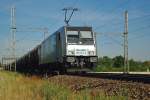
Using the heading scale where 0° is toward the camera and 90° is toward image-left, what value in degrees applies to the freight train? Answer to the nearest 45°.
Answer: approximately 315°
